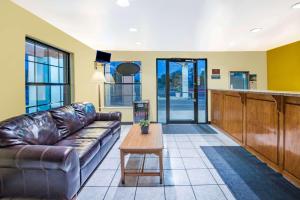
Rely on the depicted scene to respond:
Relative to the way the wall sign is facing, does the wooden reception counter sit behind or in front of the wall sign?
in front

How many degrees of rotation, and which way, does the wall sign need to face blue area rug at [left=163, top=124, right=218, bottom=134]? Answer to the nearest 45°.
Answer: approximately 45° to its right

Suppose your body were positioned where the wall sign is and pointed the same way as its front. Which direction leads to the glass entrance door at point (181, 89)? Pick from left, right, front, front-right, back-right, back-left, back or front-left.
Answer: right

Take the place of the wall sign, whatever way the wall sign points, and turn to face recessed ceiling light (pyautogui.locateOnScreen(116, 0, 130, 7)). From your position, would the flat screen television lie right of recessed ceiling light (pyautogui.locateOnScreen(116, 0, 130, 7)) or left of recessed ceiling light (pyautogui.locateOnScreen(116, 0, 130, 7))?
right

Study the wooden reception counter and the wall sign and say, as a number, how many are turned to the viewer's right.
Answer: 0

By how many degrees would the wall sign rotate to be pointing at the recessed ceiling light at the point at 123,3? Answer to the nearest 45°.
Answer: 0° — it already faces it

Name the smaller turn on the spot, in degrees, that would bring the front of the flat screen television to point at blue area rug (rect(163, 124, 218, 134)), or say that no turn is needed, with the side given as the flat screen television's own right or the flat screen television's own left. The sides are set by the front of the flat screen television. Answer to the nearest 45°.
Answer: approximately 45° to the flat screen television's own left

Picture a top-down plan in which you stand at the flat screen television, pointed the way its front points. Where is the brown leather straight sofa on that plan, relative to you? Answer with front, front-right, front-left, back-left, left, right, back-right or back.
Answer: front-right

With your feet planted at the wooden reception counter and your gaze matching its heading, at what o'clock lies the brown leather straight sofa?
The brown leather straight sofa is roughly at 12 o'clock from the wooden reception counter.

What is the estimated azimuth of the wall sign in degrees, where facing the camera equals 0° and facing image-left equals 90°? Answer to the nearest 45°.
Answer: approximately 0°

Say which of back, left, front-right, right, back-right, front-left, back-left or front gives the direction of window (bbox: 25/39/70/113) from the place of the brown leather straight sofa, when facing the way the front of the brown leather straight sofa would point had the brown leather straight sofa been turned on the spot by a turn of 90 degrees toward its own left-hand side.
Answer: front-left
